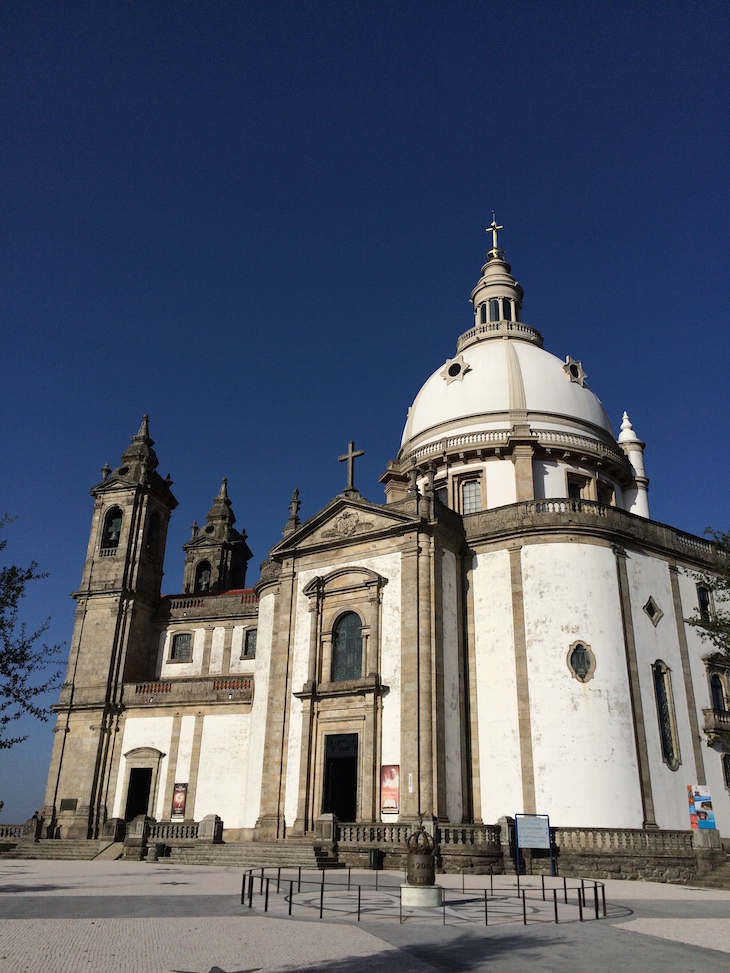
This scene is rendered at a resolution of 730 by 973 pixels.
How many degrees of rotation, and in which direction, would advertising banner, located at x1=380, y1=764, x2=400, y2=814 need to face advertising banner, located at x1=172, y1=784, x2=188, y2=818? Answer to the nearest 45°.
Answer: approximately 135° to its right

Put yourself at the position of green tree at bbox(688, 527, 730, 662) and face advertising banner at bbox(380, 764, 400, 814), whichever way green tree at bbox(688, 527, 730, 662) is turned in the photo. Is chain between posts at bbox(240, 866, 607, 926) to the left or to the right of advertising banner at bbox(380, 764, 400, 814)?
left

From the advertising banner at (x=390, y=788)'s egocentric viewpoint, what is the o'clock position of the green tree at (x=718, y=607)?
The green tree is roughly at 9 o'clock from the advertising banner.

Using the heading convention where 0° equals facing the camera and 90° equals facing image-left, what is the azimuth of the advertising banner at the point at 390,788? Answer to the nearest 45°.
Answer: approximately 0°

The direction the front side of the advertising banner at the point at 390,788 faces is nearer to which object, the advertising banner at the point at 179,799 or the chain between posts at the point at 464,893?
the chain between posts

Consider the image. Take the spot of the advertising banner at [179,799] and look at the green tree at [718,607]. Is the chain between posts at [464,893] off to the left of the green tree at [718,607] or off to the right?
right

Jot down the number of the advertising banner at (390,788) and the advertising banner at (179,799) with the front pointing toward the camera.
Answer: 2
